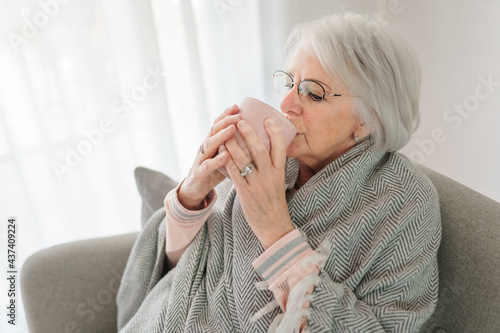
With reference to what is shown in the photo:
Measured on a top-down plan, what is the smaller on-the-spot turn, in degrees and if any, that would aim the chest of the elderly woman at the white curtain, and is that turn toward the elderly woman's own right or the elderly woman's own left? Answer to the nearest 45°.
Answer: approximately 90° to the elderly woman's own right

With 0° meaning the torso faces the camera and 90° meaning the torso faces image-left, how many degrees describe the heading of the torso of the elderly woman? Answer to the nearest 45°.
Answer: approximately 45°

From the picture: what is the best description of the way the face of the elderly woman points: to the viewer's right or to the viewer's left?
to the viewer's left
